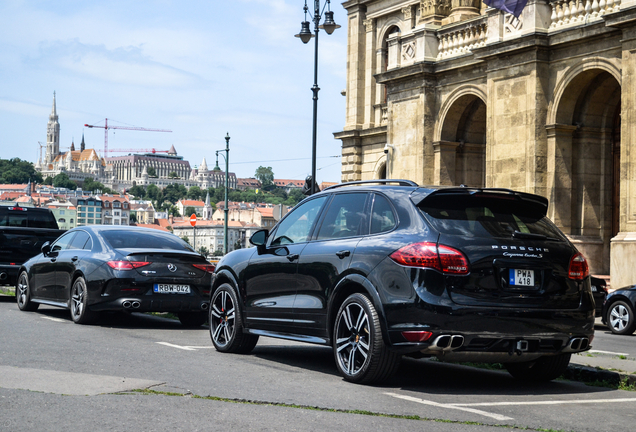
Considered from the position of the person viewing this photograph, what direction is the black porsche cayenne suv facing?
facing away from the viewer and to the left of the viewer

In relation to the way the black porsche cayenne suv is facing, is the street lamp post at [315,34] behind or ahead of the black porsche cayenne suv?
ahead

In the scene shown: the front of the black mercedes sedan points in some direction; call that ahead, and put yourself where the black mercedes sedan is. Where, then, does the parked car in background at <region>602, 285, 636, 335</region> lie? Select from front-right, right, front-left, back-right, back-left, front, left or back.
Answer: back-right

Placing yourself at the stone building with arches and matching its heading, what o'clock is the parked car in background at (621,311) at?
The parked car in background is roughly at 10 o'clock from the stone building with arches.

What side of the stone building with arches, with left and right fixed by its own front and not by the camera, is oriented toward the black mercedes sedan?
front

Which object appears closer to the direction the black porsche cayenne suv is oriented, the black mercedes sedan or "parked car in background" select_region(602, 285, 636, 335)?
the black mercedes sedan

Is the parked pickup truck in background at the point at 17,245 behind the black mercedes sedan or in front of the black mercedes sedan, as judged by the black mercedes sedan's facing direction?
in front

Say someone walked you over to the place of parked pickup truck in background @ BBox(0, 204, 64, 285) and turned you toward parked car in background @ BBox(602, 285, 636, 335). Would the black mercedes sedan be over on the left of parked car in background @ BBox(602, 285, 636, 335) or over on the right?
right

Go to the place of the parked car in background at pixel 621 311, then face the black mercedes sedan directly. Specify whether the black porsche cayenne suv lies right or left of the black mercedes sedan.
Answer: left

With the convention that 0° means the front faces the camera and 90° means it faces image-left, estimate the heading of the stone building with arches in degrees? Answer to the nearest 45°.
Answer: approximately 45°

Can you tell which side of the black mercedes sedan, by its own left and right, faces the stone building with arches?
right

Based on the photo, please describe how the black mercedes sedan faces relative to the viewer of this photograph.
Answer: facing away from the viewer and to the left of the viewer

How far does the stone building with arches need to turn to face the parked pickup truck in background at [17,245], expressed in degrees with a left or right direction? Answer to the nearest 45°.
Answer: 0° — it already faces it

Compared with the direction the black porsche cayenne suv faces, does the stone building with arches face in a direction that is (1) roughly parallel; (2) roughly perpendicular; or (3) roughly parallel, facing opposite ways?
roughly perpendicular
